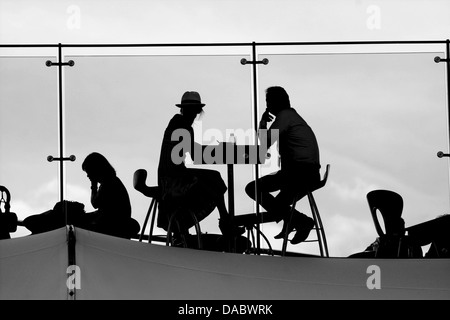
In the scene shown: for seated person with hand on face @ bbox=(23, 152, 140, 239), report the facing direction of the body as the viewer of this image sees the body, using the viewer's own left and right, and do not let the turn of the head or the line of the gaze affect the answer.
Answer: facing to the left of the viewer

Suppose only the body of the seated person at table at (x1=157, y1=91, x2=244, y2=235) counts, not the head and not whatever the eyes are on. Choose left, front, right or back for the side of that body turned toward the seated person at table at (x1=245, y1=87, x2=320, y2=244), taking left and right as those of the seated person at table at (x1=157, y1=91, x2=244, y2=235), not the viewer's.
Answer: front

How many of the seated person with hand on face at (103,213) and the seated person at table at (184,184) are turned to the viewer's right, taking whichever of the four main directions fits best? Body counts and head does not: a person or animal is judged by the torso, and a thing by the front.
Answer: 1

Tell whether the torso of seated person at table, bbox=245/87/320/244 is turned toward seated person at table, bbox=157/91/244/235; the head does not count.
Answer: yes

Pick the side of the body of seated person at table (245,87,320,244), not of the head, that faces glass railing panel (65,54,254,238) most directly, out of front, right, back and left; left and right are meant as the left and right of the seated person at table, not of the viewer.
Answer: front

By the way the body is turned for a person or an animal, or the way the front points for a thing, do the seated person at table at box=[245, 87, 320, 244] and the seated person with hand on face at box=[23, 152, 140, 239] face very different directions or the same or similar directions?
same or similar directions

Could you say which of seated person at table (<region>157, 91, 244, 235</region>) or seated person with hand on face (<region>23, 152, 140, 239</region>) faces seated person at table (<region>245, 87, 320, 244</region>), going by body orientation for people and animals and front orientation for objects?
seated person at table (<region>157, 91, 244, 235</region>)

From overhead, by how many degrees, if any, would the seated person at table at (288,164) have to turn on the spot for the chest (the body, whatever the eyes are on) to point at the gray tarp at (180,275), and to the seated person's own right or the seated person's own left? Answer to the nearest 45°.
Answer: approximately 90° to the seated person's own left

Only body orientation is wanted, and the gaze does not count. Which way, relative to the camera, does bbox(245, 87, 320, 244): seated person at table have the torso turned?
to the viewer's left

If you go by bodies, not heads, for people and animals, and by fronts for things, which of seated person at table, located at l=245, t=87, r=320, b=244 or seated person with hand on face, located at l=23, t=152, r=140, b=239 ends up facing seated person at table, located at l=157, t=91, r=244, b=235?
seated person at table, located at l=245, t=87, r=320, b=244

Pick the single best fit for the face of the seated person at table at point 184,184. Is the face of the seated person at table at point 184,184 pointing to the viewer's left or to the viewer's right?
to the viewer's right

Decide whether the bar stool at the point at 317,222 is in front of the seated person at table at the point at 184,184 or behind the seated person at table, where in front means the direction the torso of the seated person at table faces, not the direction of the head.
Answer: in front

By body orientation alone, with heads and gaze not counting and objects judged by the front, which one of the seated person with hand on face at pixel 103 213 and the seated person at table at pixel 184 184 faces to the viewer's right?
the seated person at table at pixel 184 184

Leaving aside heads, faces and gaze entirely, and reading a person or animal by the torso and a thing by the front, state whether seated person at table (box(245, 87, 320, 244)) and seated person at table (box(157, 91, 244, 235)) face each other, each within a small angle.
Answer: yes

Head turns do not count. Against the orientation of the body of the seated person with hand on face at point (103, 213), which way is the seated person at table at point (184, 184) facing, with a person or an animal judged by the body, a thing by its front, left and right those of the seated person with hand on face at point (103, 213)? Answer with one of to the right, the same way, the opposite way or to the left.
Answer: the opposite way

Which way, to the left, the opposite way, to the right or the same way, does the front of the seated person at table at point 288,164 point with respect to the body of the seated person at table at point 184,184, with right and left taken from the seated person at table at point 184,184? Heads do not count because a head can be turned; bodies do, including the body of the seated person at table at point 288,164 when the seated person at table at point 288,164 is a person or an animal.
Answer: the opposite way

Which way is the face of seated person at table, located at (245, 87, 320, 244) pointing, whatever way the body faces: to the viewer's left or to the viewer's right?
to the viewer's left

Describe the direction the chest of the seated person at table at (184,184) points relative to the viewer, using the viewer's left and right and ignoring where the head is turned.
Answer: facing to the right of the viewer

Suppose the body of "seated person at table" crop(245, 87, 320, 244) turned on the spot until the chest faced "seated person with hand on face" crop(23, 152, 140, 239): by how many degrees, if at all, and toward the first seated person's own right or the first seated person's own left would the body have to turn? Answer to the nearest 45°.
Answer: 0° — they already face them
